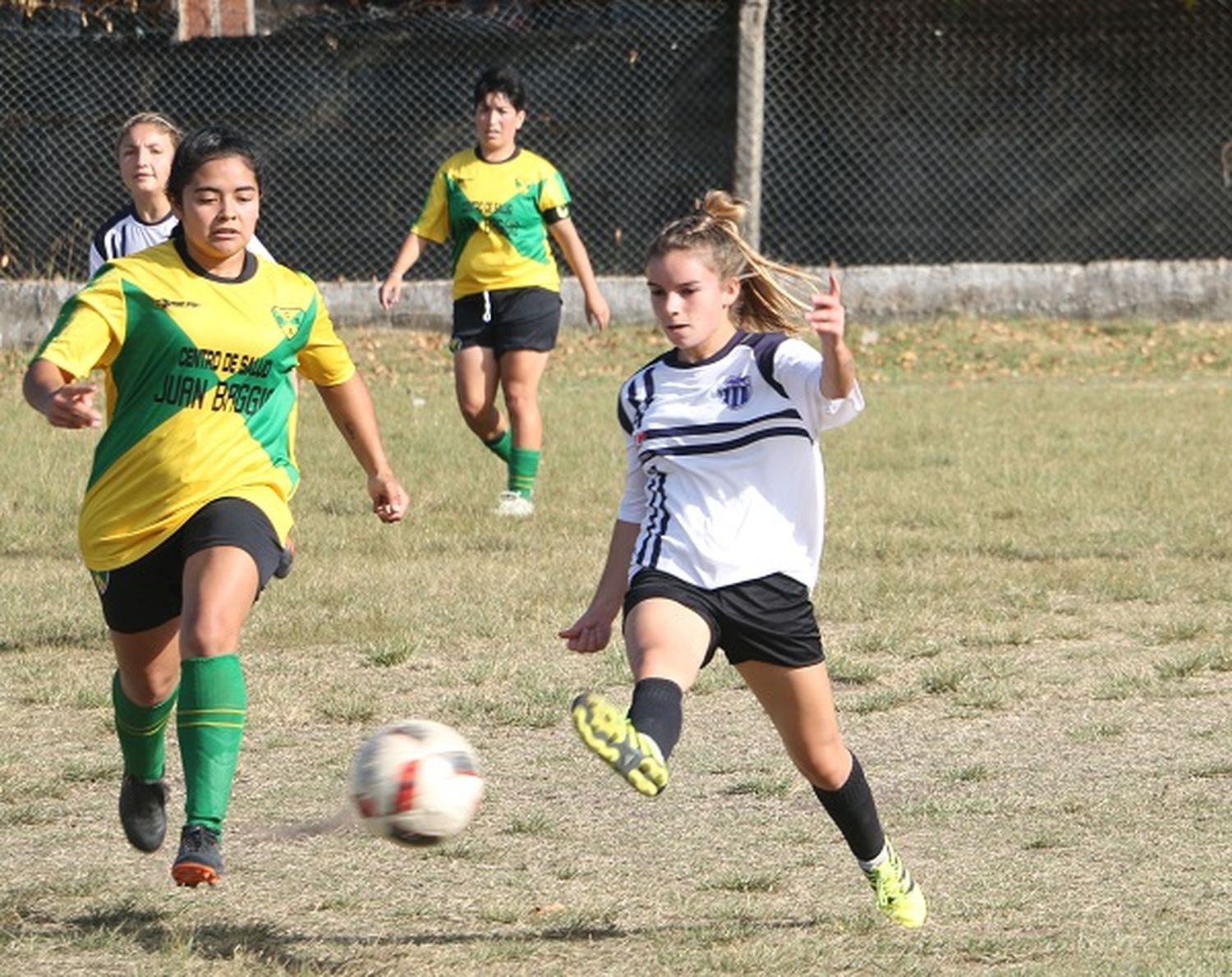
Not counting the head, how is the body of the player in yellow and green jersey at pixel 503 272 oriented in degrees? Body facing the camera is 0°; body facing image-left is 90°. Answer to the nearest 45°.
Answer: approximately 0°

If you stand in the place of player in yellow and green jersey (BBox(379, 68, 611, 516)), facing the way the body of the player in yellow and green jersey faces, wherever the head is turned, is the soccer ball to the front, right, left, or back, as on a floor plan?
front

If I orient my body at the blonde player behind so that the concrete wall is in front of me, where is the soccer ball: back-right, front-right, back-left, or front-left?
back-right

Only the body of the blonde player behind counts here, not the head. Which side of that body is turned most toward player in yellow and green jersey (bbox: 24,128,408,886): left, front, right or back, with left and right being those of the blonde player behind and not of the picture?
front

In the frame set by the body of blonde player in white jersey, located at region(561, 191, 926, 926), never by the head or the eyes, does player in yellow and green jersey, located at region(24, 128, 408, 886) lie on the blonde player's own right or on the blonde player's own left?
on the blonde player's own right

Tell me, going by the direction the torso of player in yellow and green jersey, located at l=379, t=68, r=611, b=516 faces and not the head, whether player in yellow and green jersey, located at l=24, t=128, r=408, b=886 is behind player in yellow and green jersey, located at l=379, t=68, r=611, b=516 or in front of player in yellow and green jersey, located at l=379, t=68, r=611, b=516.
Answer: in front

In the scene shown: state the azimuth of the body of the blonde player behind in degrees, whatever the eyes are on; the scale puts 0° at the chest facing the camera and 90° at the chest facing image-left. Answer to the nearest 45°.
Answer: approximately 0°

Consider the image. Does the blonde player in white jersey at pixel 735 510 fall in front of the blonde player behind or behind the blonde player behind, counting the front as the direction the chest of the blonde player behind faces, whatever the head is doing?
in front

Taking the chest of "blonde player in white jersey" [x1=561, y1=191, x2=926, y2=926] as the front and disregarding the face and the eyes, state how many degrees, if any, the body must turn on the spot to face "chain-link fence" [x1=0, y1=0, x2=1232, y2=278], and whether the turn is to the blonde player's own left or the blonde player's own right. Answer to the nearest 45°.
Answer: approximately 135° to the blonde player's own right

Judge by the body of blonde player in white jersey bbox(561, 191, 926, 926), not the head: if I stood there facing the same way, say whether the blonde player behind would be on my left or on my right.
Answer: on my right

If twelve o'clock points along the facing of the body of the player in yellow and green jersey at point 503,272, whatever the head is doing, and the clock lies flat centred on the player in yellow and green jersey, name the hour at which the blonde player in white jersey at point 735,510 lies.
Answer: The blonde player in white jersey is roughly at 12 o'clock from the player in yellow and green jersey.

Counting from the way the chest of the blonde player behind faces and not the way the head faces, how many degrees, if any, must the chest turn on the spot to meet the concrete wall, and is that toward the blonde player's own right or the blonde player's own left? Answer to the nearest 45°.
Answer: approximately 135° to the blonde player's own left

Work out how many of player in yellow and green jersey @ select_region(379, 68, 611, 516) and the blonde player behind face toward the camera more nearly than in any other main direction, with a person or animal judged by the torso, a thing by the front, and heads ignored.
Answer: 2

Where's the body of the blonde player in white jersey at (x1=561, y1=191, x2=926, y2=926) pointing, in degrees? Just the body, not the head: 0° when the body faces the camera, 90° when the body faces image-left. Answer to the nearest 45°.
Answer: approximately 45°
